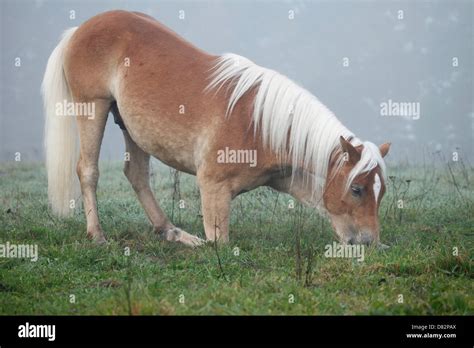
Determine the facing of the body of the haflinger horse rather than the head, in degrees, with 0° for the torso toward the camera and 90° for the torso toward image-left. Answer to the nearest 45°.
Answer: approximately 270°
